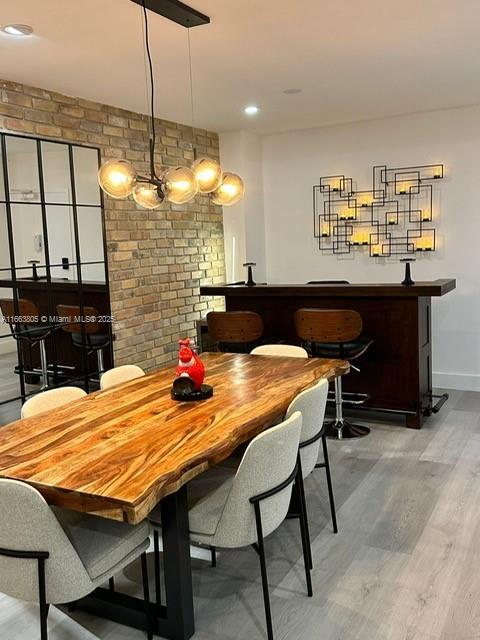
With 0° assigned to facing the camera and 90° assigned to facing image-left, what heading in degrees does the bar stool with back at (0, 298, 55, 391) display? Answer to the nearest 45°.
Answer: approximately 225°

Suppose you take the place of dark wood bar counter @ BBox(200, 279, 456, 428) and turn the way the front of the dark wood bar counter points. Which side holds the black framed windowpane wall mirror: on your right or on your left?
on your right

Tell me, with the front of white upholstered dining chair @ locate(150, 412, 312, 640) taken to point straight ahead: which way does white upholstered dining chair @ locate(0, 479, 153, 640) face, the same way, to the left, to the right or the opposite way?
to the right

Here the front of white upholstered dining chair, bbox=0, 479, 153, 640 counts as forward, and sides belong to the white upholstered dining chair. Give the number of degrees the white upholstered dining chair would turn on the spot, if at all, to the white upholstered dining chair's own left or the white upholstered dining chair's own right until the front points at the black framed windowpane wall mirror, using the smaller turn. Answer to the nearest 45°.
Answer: approximately 45° to the white upholstered dining chair's own left

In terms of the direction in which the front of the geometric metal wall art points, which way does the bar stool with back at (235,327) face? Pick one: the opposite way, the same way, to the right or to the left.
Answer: the opposite way

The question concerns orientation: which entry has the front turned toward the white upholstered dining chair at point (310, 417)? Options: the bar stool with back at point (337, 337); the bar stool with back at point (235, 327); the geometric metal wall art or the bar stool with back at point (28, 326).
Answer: the geometric metal wall art

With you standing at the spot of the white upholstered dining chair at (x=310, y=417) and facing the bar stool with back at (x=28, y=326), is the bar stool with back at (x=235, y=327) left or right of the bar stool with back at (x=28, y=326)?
right

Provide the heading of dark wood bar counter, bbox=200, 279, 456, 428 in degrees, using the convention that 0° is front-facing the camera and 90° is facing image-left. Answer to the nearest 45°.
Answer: approximately 0°

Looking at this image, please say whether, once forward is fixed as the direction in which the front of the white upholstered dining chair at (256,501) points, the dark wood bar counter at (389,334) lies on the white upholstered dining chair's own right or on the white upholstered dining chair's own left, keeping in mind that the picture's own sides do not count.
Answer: on the white upholstered dining chair's own right

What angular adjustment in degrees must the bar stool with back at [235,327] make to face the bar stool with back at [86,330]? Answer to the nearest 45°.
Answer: approximately 90° to its left
